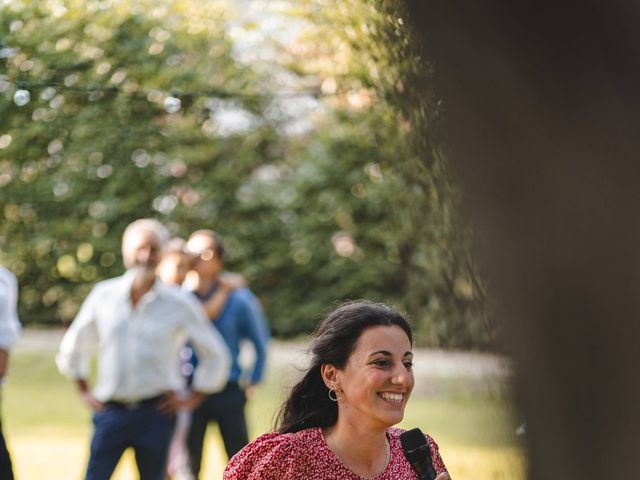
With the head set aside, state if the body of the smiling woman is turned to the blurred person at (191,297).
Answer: no

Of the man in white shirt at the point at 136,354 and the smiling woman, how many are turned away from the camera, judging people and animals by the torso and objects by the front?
0

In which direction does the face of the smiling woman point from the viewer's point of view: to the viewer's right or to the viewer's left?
to the viewer's right

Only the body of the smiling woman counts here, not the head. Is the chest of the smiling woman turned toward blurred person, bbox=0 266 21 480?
no

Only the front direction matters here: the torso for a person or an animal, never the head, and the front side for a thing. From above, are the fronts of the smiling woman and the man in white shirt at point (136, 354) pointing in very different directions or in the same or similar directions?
same or similar directions

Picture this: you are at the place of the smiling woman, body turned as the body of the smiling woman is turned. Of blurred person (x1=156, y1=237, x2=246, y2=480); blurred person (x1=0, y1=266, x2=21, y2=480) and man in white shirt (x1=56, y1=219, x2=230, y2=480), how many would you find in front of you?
0

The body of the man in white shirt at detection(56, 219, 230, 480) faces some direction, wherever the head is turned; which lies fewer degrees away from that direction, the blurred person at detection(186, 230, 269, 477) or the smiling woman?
the smiling woman

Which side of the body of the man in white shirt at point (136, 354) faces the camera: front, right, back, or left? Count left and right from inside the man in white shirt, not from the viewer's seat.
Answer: front

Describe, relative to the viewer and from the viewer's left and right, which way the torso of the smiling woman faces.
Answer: facing the viewer and to the right of the viewer

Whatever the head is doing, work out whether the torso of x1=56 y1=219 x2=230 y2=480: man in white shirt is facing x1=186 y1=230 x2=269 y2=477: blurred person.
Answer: no

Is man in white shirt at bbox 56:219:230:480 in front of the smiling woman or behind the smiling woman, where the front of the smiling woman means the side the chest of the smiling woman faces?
behind

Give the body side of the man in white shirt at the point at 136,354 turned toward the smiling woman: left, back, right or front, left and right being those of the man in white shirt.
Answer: front

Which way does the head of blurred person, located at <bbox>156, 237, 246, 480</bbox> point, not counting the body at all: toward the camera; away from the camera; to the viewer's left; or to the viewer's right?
toward the camera
